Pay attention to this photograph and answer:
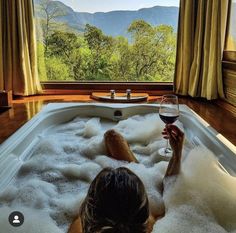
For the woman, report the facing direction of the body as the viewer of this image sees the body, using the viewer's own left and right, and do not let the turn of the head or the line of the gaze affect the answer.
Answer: facing away from the viewer

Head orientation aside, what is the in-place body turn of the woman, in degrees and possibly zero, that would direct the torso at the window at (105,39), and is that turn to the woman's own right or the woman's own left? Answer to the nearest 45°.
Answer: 0° — they already face it

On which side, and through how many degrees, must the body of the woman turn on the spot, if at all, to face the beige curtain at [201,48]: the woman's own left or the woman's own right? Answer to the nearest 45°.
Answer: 0° — they already face it

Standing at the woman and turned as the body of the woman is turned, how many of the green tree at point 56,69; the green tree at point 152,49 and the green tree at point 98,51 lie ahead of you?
3

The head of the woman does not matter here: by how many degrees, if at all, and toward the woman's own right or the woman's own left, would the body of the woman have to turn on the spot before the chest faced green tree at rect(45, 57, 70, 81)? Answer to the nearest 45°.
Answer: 0° — they already face it

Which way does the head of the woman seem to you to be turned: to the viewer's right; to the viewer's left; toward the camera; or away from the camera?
away from the camera

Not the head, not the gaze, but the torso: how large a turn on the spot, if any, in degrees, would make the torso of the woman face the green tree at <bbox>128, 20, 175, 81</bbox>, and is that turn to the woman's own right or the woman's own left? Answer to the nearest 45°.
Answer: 0° — they already face it
